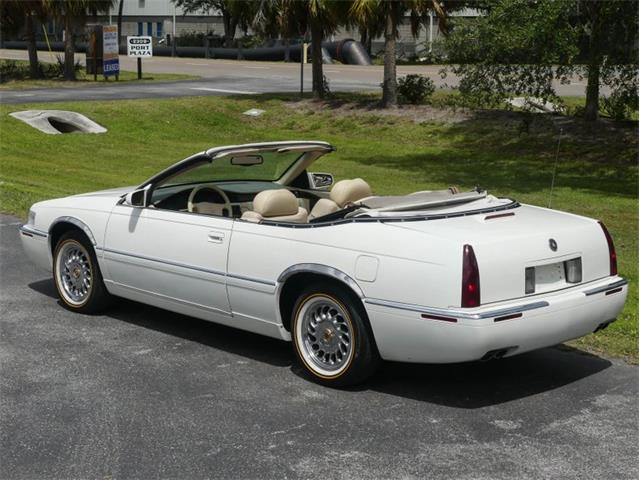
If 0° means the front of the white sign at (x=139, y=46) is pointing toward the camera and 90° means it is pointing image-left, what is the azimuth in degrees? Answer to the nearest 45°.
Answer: approximately 0°

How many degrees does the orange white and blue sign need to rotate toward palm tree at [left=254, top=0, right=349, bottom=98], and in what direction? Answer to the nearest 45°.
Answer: approximately 45° to its left

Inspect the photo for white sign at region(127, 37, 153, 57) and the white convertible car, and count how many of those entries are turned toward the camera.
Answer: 1

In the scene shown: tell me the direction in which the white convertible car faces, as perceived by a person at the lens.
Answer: facing away from the viewer and to the left of the viewer

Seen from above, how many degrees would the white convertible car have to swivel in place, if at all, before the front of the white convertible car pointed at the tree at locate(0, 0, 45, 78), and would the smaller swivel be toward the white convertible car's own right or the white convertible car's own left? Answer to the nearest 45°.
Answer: approximately 45° to the white convertible car's own right

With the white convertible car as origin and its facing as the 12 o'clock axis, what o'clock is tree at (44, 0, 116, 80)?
The tree is roughly at 1 o'clock from the white convertible car.

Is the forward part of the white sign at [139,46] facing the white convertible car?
yes
